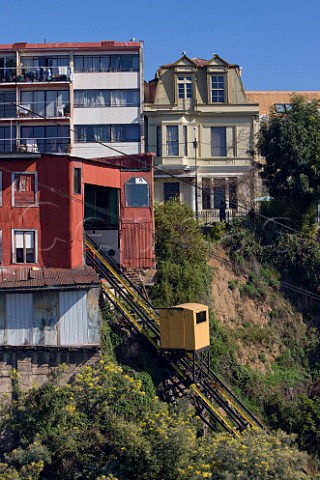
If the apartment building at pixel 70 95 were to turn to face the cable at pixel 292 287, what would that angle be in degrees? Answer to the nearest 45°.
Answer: approximately 45° to its left

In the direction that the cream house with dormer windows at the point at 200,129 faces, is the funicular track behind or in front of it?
in front

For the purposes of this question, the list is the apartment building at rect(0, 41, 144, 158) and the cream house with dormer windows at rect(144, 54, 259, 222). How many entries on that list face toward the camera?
2

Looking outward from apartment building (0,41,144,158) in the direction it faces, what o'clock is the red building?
The red building is roughly at 12 o'clock from the apartment building.

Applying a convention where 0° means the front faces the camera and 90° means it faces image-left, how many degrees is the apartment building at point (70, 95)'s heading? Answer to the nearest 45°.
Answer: approximately 0°

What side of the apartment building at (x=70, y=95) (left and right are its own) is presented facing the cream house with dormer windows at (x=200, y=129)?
left

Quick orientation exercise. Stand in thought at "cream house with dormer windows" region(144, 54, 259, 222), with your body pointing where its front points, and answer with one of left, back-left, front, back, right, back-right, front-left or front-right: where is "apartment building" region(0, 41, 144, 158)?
right
